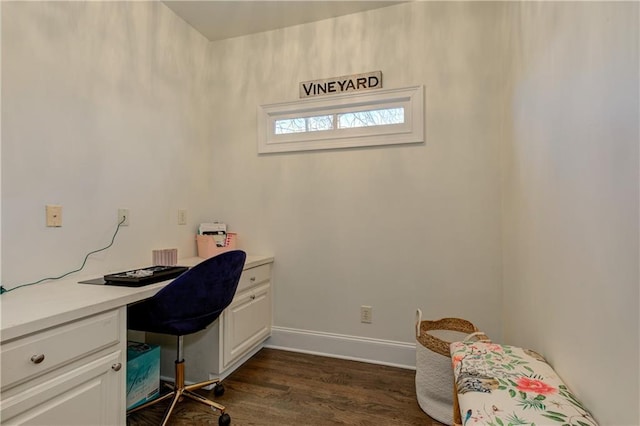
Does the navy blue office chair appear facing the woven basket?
no

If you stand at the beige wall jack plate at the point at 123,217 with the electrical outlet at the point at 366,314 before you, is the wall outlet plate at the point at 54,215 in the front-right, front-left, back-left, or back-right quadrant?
back-right

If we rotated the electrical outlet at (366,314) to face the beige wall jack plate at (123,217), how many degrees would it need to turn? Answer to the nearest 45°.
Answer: approximately 90° to its right

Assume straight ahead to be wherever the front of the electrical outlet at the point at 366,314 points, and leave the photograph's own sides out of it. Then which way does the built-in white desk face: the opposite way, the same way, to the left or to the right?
to the left

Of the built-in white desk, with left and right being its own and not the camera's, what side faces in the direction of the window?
left

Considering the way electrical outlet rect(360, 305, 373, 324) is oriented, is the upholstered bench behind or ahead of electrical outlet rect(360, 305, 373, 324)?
ahead

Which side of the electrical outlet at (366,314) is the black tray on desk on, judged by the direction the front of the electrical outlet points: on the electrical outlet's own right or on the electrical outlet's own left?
on the electrical outlet's own right

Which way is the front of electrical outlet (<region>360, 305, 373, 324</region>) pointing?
toward the camera

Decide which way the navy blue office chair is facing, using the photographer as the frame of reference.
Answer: facing away from the viewer and to the left of the viewer

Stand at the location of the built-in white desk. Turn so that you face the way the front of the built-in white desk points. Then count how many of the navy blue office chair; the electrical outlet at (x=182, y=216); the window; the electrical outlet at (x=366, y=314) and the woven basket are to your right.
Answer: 0

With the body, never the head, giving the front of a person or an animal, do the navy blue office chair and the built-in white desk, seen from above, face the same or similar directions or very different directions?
very different directions

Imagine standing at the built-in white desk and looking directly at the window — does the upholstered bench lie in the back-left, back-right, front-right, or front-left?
front-right

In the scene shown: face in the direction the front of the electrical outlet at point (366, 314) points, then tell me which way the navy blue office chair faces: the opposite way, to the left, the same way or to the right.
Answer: to the right

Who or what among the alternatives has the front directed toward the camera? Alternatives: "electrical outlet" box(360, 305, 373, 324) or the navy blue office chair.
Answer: the electrical outlet

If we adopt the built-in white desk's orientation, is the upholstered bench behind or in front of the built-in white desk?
in front

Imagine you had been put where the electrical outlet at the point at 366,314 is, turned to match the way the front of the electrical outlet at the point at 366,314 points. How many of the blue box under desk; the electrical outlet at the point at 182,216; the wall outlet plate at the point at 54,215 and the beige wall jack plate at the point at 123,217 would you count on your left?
0

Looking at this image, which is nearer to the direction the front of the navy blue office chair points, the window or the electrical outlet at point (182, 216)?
the electrical outlet

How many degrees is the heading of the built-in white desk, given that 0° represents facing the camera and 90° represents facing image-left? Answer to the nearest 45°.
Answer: approximately 315°

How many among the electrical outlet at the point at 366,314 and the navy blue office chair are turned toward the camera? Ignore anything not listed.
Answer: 1
